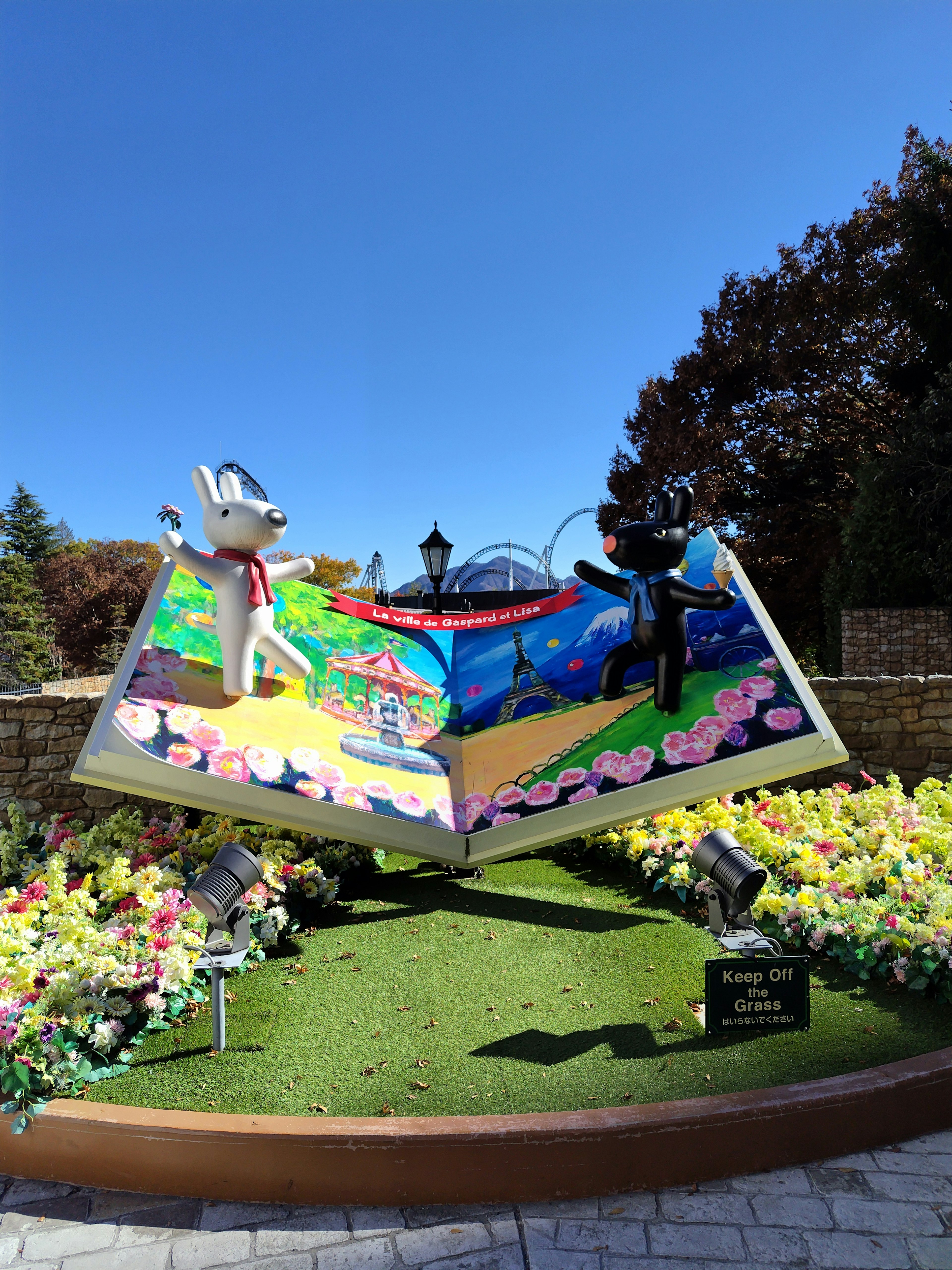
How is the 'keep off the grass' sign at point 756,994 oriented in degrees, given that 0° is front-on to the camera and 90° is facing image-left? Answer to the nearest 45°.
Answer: approximately 0°

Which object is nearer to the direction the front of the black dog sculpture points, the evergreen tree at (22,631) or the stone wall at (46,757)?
the stone wall

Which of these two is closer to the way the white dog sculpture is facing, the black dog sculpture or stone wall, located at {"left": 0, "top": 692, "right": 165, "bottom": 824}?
the black dog sculpture

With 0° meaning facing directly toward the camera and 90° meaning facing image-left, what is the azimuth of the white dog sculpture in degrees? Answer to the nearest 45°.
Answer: approximately 315°

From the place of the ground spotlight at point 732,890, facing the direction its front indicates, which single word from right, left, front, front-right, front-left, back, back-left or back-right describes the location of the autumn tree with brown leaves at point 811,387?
front-right

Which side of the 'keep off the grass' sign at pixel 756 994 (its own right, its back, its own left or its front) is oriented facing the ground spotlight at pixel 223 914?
right

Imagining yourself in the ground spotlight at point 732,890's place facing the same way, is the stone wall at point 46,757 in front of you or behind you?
in front

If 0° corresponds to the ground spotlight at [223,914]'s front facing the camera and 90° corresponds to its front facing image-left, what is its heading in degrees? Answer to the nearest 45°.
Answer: approximately 225°

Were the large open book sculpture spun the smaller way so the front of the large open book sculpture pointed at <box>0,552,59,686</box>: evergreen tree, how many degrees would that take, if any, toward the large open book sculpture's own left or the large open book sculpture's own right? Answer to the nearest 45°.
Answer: approximately 135° to the large open book sculpture's own right

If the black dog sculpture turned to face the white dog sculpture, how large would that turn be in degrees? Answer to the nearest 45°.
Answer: approximately 45° to its right

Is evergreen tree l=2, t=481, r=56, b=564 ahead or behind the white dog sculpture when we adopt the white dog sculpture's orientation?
behind

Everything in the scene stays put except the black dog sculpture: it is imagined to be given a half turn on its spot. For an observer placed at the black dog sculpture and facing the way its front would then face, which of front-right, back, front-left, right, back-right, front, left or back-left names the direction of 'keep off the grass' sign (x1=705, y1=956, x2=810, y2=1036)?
back-right

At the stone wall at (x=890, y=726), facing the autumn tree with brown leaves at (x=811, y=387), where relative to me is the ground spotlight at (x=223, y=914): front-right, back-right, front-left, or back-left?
back-left
